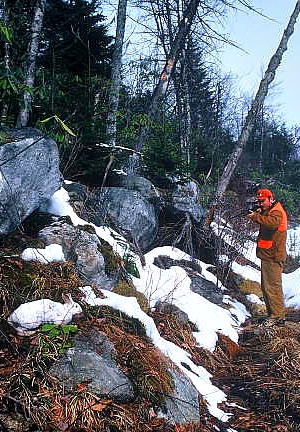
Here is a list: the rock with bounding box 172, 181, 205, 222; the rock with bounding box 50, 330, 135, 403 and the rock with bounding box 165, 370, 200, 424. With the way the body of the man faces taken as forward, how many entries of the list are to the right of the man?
1

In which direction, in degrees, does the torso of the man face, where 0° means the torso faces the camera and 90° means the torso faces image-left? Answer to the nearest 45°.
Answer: approximately 45°

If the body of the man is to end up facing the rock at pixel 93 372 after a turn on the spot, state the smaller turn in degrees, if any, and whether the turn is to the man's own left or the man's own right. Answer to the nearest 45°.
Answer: approximately 45° to the man's own left

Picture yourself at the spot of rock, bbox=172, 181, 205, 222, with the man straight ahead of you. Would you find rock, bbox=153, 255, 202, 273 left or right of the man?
right

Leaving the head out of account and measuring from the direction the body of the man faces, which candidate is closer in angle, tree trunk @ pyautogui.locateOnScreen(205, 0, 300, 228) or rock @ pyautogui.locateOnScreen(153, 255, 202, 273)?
the rock

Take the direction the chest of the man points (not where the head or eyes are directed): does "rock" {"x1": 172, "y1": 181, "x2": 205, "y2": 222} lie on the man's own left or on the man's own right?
on the man's own right

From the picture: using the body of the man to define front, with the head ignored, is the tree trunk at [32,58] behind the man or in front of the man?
in front

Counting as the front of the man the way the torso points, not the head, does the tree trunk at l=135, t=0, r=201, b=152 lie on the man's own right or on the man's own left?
on the man's own right

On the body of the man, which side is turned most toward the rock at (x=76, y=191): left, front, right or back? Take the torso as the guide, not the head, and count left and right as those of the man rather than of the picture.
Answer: front

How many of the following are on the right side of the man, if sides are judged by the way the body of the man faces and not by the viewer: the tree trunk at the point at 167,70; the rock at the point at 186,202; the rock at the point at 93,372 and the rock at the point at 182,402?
2

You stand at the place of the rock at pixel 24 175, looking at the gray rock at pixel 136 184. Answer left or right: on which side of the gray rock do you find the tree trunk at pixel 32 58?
left

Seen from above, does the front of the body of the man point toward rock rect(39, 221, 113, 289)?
yes
